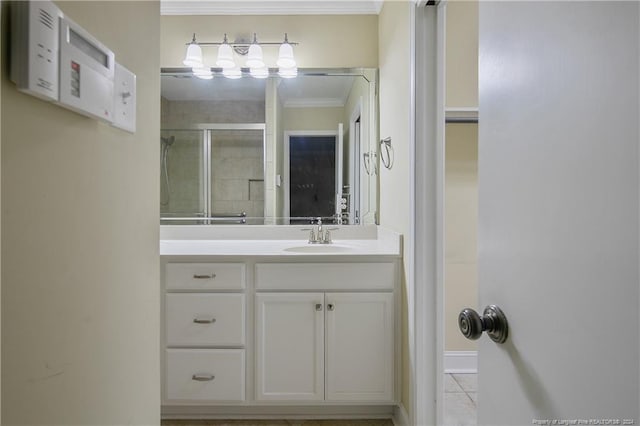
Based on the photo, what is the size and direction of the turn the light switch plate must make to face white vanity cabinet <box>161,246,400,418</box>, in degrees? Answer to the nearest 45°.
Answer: approximately 90° to its left

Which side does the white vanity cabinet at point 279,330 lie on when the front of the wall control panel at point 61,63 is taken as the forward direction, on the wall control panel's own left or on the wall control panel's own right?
on the wall control panel's own left

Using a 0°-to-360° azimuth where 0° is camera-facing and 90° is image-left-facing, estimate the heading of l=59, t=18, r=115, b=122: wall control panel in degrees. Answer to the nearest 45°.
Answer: approximately 315°
